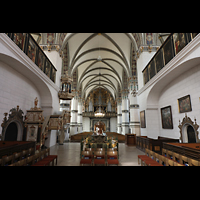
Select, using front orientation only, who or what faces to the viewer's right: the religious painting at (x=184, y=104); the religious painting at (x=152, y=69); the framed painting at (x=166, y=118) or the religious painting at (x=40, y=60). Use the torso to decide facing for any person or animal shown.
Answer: the religious painting at (x=40, y=60)

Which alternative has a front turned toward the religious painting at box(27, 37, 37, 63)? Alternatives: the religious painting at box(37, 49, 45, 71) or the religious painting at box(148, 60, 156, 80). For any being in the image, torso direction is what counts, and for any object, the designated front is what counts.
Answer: the religious painting at box(148, 60, 156, 80)

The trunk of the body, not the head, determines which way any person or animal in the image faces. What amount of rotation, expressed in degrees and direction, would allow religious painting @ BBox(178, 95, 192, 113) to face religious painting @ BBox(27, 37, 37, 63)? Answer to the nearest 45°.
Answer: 0° — it already faces it

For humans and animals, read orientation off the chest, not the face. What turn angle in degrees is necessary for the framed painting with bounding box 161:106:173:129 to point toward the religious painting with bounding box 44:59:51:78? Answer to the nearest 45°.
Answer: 0° — it already faces it

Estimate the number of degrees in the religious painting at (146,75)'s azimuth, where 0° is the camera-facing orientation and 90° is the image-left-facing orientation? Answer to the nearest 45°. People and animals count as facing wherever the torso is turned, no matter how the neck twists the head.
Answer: approximately 90°

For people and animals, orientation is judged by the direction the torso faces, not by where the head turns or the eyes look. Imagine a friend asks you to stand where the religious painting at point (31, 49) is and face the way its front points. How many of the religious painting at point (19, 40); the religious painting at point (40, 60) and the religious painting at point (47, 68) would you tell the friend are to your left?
2

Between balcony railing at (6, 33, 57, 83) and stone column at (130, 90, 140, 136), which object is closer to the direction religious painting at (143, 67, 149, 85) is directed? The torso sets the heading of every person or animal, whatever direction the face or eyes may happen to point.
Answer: the balcony railing
